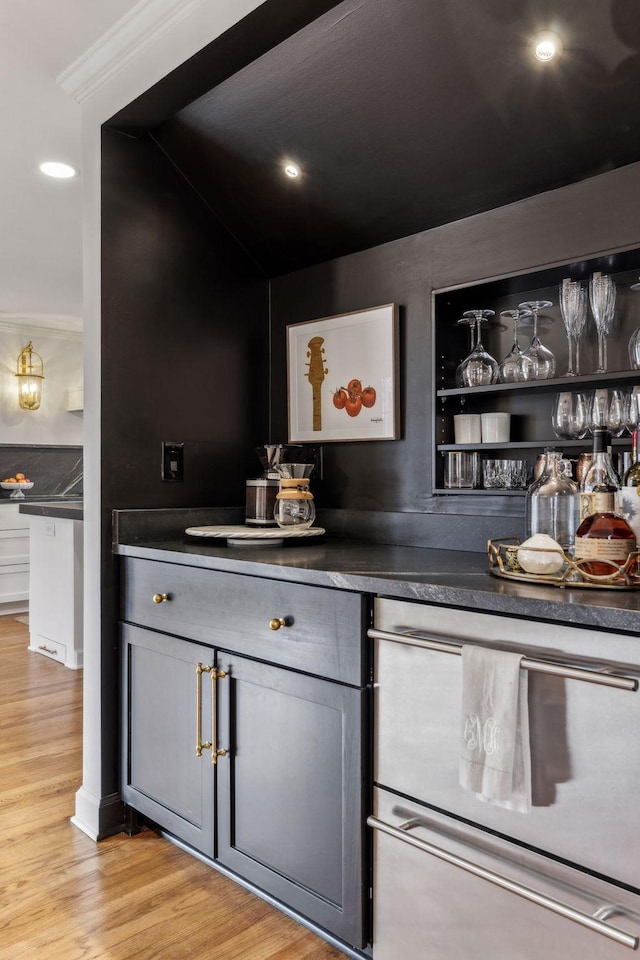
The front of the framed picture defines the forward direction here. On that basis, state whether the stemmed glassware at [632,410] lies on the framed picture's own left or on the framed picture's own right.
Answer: on the framed picture's own left

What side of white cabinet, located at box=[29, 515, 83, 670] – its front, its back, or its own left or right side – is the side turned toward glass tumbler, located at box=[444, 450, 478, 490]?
left

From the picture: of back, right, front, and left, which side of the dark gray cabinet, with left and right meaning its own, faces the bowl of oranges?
right

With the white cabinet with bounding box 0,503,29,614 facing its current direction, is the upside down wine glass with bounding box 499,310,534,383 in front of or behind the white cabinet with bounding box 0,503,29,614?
in front

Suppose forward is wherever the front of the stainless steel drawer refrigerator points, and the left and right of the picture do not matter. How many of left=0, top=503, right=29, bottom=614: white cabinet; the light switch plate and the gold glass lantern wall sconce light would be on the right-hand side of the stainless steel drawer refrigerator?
3

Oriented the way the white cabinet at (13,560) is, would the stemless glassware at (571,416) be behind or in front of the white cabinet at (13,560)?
in front

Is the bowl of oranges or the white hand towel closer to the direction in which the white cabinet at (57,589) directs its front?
the white hand towel

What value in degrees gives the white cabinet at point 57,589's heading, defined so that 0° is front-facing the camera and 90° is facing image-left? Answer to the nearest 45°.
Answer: approximately 45°

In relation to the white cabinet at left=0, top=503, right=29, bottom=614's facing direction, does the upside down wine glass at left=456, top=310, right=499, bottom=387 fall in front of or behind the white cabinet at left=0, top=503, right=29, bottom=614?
in front

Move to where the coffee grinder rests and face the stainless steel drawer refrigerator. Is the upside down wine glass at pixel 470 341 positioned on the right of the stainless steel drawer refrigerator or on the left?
left

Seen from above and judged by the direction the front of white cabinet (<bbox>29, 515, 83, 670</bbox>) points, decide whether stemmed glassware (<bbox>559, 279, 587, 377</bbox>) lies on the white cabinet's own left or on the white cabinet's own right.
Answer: on the white cabinet's own left

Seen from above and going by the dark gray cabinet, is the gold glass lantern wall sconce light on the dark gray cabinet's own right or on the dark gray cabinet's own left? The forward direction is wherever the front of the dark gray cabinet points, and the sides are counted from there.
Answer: on the dark gray cabinet's own right

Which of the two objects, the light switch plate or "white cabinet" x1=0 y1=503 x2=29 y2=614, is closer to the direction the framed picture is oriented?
the light switch plate

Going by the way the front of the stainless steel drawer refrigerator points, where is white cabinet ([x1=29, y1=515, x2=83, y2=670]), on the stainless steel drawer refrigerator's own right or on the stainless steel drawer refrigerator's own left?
on the stainless steel drawer refrigerator's own right
